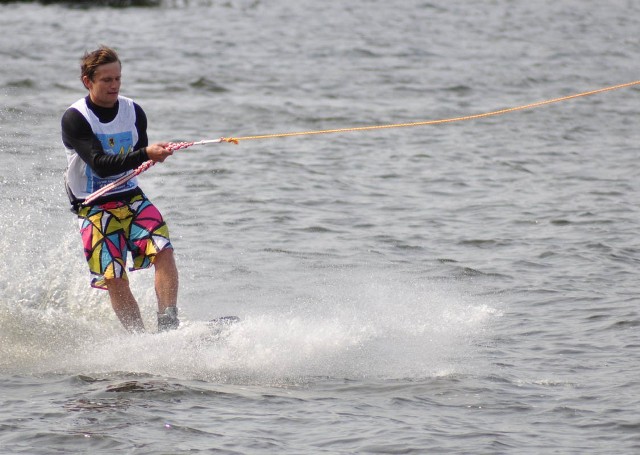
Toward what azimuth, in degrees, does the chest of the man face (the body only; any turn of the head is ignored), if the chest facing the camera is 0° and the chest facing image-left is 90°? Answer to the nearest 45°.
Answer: approximately 315°

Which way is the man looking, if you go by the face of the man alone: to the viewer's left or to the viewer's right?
to the viewer's right
